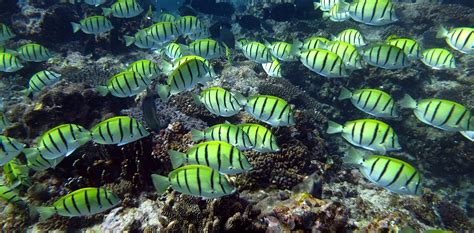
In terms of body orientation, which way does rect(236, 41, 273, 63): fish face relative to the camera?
to the viewer's right

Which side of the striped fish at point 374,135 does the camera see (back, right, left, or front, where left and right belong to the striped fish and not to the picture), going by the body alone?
right

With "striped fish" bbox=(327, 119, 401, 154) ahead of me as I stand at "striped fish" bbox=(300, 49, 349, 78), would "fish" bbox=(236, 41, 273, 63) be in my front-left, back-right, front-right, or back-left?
back-right

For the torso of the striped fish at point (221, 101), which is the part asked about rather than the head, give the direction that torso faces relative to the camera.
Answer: to the viewer's right

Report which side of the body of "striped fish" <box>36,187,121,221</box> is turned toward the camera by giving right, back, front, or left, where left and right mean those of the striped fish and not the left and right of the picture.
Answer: right

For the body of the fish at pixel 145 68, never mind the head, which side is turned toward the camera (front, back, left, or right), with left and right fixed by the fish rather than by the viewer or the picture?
right

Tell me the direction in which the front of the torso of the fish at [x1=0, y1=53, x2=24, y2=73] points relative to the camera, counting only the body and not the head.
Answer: to the viewer's right

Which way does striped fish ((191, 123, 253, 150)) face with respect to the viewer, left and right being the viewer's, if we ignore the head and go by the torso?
facing to the right of the viewer

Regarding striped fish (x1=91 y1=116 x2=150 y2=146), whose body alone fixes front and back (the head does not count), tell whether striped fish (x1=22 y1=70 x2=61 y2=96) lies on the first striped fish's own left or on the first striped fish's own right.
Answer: on the first striped fish's own left

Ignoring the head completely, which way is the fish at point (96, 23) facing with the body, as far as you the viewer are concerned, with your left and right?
facing to the right of the viewer
